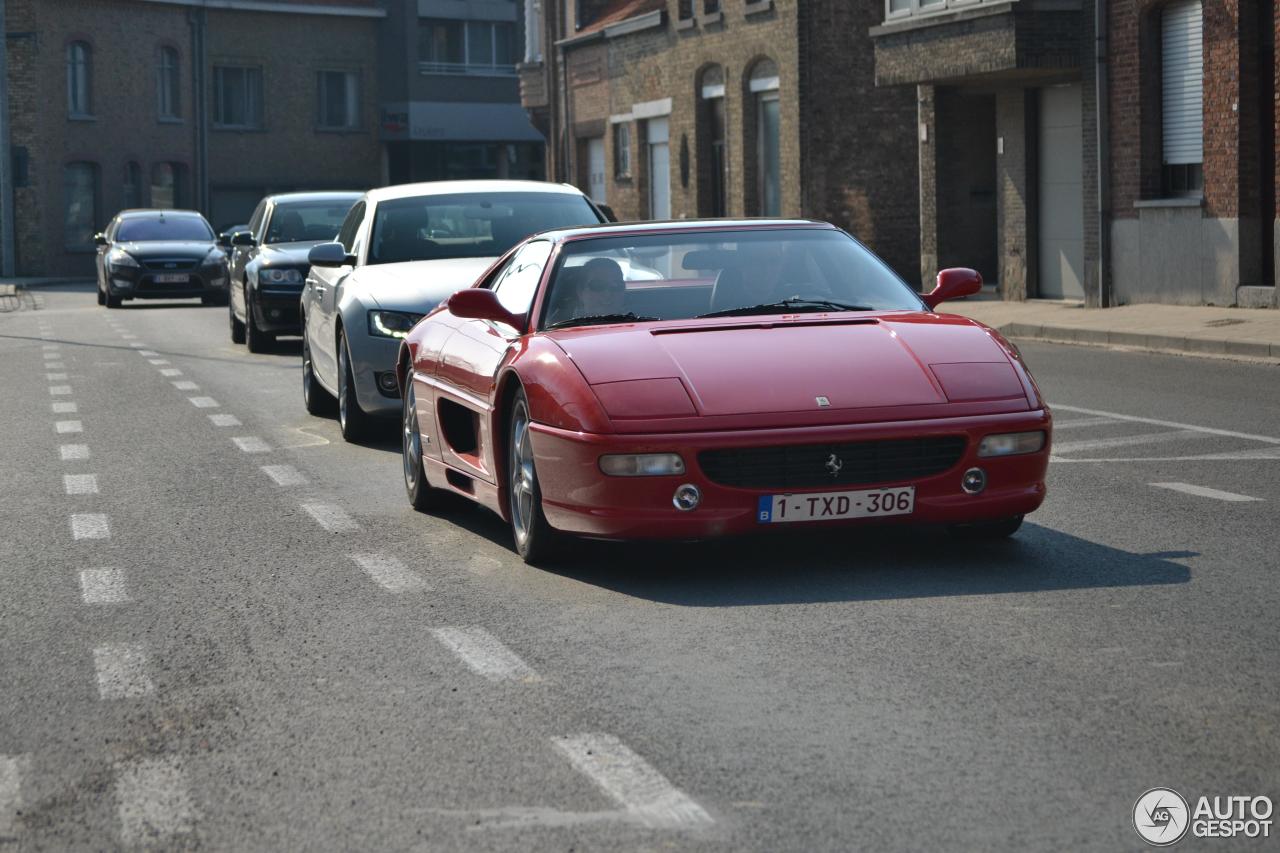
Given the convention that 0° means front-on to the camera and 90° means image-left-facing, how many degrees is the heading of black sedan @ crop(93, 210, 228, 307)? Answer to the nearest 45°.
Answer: approximately 0°

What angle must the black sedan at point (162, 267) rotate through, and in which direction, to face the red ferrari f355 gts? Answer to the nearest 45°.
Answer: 0° — it already faces it

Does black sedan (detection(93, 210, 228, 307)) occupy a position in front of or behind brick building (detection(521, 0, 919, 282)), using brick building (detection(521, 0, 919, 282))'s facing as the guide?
in front

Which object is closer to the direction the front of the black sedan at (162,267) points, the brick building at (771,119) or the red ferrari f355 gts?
the red ferrari f355 gts

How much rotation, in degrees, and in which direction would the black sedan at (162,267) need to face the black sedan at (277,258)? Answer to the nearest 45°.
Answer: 0° — it already faces it

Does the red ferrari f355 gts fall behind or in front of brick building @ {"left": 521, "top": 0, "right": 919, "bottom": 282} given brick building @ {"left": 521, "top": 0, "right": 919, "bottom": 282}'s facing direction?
in front
